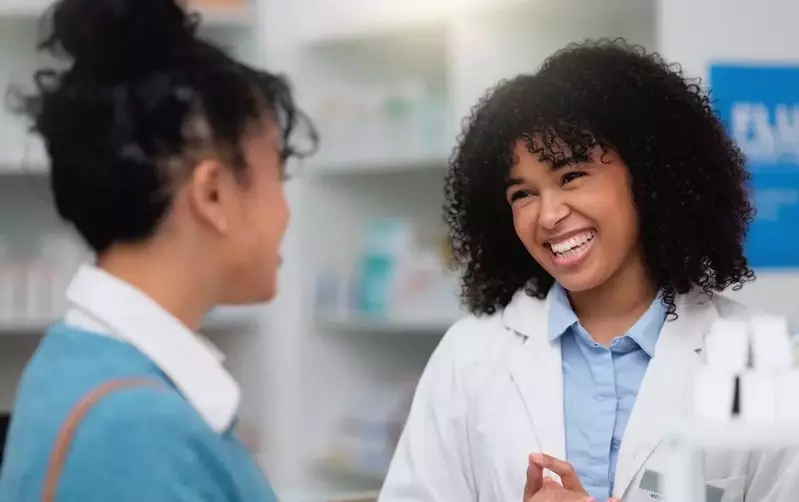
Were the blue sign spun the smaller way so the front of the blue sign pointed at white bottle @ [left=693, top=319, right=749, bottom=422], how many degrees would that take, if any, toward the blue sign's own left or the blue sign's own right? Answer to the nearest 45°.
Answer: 0° — it already faces it

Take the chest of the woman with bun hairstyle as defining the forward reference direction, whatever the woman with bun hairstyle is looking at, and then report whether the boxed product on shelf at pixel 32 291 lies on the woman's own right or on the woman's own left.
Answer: on the woman's own left

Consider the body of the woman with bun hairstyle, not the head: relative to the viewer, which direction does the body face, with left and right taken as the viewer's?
facing away from the viewer and to the right of the viewer

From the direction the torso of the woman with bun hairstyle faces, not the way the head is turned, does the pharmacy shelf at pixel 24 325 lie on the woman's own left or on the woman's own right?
on the woman's own left

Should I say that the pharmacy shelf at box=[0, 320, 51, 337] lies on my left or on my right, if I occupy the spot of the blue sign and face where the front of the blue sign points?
on my right

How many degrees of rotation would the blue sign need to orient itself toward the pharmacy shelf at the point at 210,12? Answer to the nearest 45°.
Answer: approximately 90° to its right

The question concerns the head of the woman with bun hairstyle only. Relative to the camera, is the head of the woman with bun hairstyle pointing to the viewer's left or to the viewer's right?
to the viewer's right

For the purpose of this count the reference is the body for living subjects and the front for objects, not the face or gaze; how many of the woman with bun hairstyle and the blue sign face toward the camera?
1

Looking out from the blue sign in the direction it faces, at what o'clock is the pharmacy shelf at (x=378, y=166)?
The pharmacy shelf is roughly at 4 o'clock from the blue sign.

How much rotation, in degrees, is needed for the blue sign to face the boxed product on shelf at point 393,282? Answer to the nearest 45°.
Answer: approximately 135° to its right

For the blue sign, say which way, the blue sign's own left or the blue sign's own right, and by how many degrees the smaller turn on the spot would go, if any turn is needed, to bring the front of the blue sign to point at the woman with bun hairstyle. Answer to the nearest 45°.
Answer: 0° — it already faces them

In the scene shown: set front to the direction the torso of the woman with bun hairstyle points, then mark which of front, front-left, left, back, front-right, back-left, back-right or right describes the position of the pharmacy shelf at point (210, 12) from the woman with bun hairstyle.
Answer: front-left

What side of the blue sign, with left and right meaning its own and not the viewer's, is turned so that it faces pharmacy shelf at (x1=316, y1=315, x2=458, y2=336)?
right
